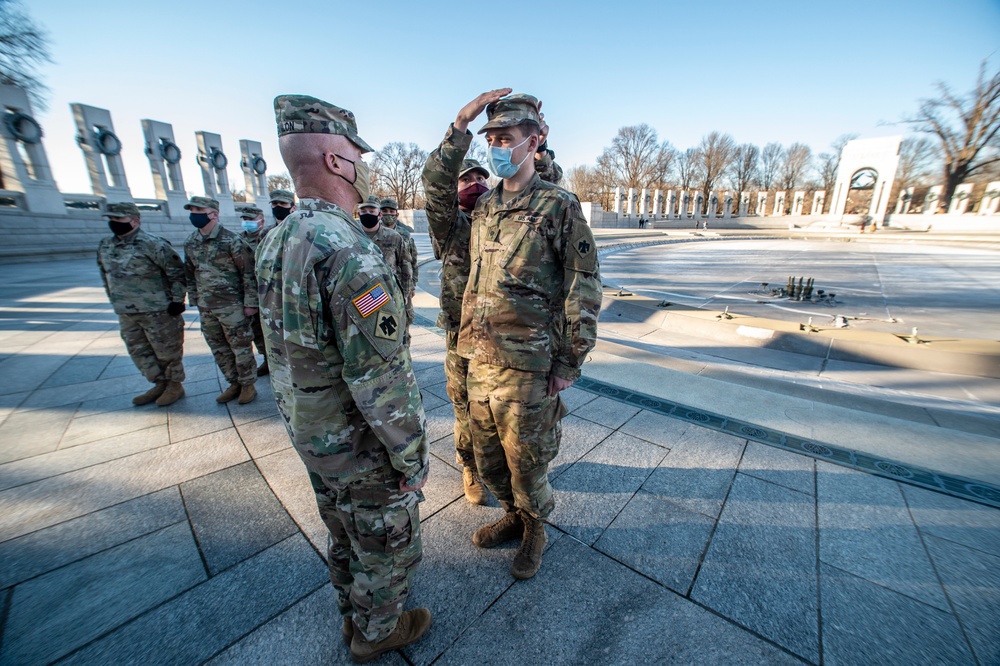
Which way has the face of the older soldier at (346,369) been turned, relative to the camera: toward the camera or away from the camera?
away from the camera

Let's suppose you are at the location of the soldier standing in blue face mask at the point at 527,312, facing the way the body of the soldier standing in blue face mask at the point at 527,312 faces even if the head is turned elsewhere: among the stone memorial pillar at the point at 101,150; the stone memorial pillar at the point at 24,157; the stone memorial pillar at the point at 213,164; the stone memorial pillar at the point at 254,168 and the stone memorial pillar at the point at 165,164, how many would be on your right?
5

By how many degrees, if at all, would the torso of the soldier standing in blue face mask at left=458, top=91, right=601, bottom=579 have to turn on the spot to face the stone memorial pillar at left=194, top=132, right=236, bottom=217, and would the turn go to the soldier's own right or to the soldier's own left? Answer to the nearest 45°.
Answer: approximately 90° to the soldier's own right

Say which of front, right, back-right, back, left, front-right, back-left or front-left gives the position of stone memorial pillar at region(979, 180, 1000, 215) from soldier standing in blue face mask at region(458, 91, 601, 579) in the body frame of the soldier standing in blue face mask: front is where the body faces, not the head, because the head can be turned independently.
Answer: back

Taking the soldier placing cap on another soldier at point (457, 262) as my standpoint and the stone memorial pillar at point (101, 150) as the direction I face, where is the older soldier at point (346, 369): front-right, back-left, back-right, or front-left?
back-left

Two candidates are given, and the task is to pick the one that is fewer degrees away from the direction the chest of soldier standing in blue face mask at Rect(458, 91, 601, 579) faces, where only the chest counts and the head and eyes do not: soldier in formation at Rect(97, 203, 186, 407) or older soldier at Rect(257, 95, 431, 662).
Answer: the older soldier

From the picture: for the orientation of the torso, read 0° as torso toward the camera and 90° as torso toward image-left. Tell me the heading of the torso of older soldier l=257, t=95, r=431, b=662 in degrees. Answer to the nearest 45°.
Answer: approximately 225°

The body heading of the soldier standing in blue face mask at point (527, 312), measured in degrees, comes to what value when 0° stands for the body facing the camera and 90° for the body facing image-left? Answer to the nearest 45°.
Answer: approximately 45°

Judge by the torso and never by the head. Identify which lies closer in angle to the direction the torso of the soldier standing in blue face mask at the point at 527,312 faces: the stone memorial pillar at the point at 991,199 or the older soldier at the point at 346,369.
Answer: the older soldier

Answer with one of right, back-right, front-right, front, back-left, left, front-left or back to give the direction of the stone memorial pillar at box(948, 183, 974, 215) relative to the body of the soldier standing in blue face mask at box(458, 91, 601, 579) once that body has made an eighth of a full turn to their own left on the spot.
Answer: back-left

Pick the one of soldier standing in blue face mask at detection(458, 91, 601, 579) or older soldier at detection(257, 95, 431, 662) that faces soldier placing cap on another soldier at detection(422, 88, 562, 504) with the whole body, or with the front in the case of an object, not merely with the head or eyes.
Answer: the older soldier

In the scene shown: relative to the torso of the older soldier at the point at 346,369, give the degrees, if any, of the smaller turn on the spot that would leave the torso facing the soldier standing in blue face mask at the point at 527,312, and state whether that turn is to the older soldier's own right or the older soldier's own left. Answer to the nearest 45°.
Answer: approximately 45° to the older soldier's own right

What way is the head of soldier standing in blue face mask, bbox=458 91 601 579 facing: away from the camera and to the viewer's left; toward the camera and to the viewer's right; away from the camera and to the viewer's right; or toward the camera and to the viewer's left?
toward the camera and to the viewer's left

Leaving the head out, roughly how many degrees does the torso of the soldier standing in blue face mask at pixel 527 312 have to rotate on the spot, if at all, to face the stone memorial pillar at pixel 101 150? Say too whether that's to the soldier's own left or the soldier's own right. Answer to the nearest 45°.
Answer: approximately 90° to the soldier's own right

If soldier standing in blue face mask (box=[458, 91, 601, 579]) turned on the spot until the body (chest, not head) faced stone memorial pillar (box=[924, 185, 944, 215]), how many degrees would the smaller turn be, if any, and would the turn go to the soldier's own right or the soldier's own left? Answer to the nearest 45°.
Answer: approximately 180°

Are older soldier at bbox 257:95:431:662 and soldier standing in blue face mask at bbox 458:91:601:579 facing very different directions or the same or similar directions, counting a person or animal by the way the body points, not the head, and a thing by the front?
very different directions

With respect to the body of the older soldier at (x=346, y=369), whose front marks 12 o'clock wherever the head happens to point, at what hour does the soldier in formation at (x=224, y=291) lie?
The soldier in formation is roughly at 10 o'clock from the older soldier.

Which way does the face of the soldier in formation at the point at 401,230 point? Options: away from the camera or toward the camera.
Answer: toward the camera
